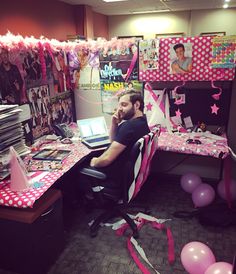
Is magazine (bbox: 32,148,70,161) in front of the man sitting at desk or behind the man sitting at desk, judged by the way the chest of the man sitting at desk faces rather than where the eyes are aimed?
in front

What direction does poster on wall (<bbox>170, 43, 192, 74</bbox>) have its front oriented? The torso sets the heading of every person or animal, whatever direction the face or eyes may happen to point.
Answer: toward the camera

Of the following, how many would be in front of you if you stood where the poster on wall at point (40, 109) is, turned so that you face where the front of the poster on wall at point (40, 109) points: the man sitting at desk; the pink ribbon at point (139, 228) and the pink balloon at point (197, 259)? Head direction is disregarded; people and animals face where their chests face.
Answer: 3

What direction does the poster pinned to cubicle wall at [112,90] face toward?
toward the camera

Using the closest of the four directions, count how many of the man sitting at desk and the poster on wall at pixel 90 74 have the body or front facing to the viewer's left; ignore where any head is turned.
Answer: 1

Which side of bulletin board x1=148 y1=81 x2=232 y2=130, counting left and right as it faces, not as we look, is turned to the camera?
front

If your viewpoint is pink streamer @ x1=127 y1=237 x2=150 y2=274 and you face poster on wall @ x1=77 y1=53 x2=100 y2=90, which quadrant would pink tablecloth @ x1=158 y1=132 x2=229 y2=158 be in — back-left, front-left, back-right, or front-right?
front-right

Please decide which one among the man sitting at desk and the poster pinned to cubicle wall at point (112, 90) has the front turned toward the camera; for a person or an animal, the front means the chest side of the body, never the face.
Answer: the poster pinned to cubicle wall

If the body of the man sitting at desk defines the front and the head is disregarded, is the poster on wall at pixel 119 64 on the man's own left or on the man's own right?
on the man's own right

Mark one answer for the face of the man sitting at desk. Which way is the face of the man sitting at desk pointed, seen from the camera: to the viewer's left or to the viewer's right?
to the viewer's left

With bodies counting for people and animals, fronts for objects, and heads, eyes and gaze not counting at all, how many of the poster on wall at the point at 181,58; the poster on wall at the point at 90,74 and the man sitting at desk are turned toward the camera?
2

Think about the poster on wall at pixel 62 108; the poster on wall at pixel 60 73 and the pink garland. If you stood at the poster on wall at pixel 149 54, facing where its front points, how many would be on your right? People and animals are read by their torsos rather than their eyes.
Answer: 3

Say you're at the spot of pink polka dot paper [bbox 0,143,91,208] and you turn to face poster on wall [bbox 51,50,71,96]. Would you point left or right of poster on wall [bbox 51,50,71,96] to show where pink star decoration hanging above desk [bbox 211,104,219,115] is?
right

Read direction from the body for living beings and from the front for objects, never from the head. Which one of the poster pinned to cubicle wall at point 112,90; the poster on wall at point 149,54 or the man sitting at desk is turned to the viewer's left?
the man sitting at desk

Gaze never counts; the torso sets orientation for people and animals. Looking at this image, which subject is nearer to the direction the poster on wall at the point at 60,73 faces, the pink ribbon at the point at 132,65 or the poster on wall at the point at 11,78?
the pink ribbon

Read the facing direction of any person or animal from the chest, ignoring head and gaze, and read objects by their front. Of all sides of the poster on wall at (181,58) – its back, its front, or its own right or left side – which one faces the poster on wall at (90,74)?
right

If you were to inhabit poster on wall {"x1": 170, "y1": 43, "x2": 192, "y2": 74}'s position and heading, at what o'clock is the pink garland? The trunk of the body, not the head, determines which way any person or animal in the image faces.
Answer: The pink garland is roughly at 3 o'clock from the poster on wall.

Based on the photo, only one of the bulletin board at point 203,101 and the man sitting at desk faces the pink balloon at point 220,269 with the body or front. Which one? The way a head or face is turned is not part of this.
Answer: the bulletin board
